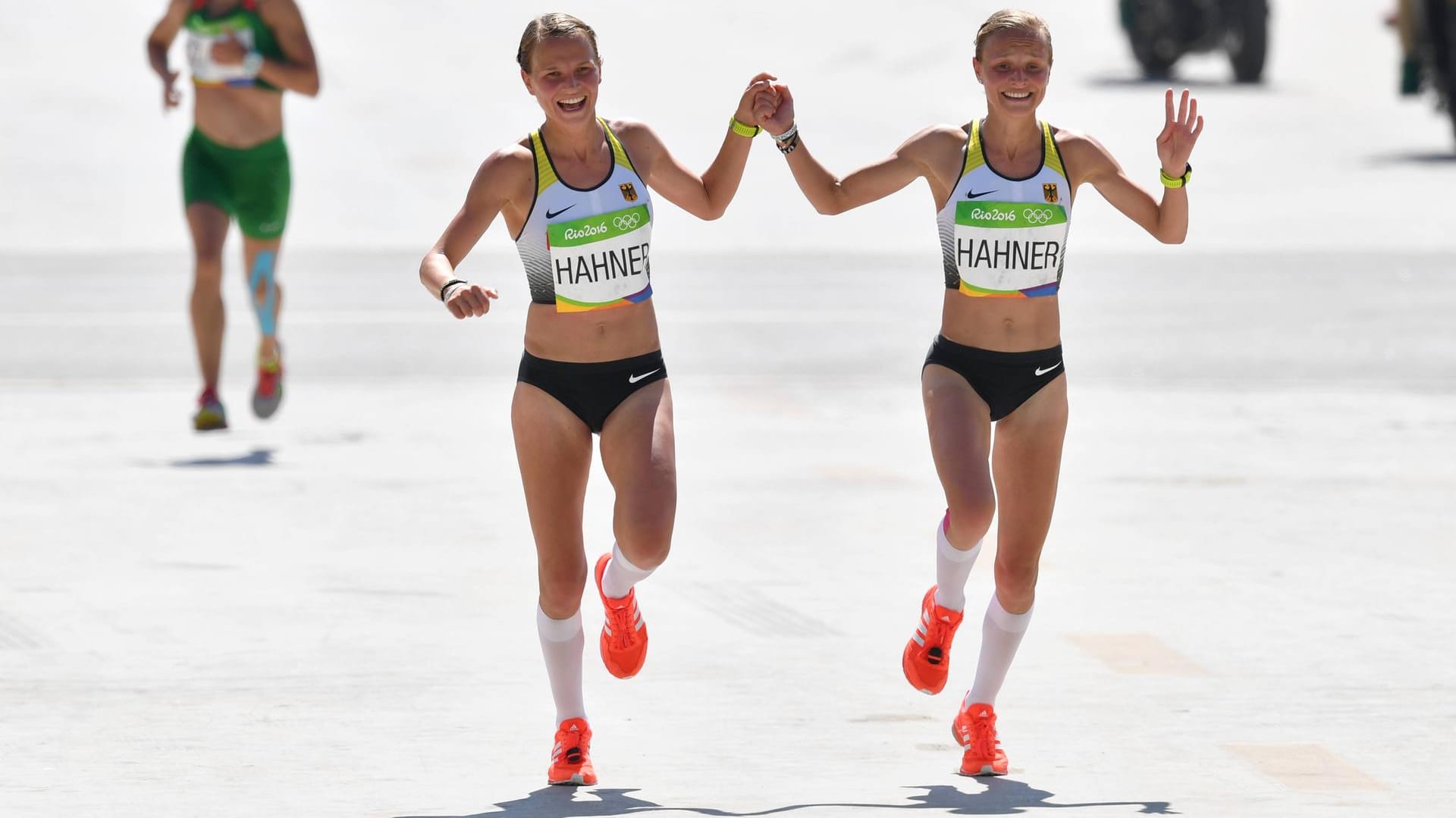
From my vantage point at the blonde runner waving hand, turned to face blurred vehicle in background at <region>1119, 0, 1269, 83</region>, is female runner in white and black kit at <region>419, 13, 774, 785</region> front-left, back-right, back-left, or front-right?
back-left

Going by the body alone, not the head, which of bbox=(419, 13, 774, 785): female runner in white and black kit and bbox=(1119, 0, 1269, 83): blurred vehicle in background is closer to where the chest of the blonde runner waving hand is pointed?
the female runner in white and black kit

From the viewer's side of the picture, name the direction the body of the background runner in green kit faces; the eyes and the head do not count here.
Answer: toward the camera

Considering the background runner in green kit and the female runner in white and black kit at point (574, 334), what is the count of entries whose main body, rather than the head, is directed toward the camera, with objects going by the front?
2

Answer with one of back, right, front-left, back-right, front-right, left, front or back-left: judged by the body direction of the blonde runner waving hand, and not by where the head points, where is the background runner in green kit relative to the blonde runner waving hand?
back-right

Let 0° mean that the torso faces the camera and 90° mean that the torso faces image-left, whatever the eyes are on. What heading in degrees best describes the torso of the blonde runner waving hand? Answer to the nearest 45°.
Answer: approximately 0°

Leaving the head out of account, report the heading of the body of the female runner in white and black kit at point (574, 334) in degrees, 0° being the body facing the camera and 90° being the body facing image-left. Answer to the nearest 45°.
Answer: approximately 0°

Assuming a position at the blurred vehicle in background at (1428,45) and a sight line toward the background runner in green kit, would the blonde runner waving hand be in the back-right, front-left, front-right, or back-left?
front-left

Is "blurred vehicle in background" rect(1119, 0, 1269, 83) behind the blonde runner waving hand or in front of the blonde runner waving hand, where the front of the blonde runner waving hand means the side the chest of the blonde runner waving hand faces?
behind

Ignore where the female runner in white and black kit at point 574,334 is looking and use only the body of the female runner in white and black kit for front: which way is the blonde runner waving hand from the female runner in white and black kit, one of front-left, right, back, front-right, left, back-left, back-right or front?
left

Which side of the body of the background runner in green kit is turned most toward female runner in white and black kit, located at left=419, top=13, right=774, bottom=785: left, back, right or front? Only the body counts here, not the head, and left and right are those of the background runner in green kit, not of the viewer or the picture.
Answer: front

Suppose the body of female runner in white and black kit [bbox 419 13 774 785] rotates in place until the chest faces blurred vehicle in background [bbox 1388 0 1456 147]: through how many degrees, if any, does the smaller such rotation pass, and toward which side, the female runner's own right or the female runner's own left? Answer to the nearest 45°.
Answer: approximately 135° to the female runner's own left

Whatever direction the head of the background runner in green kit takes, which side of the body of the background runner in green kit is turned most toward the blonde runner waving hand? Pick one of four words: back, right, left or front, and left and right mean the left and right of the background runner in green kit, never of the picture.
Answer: front

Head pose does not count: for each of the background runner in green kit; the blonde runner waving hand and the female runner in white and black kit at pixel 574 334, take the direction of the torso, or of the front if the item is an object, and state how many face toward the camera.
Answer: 3
